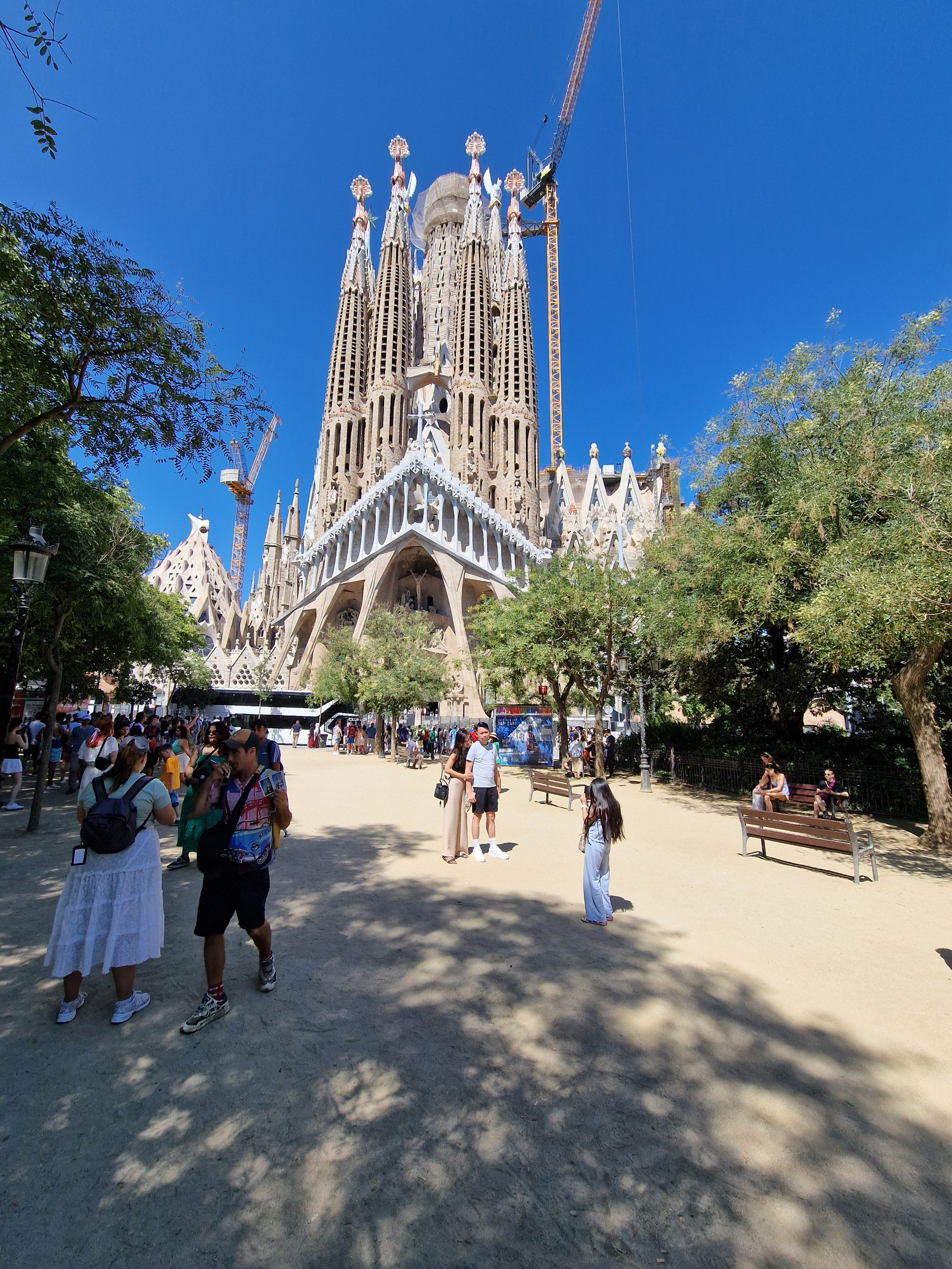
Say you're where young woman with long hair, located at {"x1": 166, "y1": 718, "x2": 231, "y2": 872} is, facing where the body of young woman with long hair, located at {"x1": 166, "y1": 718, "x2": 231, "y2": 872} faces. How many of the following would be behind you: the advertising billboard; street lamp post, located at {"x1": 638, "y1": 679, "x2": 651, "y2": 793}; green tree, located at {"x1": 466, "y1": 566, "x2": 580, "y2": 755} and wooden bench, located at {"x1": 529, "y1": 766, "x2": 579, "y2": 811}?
4

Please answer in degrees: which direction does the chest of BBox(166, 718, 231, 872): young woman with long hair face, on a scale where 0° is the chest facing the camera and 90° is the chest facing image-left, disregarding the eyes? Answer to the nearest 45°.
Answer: approximately 45°

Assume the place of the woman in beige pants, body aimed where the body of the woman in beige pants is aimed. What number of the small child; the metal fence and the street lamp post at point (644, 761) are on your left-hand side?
2

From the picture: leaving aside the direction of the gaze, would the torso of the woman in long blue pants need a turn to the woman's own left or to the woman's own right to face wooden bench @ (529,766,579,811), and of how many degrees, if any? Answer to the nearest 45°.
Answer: approximately 45° to the woman's own right

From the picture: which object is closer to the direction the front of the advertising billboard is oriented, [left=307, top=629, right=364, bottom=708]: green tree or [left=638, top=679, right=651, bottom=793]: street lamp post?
the street lamp post

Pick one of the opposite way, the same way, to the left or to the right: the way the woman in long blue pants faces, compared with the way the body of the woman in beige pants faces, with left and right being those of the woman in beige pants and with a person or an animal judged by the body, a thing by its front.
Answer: the opposite way

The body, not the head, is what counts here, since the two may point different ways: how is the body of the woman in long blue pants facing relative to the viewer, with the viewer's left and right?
facing away from the viewer and to the left of the viewer

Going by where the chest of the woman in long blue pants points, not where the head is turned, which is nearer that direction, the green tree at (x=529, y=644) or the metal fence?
the green tree

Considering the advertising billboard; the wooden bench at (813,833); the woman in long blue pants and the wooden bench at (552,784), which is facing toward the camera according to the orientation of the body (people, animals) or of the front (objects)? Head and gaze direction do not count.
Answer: the advertising billboard

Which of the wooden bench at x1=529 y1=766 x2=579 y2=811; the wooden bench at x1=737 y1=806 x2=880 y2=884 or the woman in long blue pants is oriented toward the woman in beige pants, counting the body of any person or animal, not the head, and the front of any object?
the woman in long blue pants

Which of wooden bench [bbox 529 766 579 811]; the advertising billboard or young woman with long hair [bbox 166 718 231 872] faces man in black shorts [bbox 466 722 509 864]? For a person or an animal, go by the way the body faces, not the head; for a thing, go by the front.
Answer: the advertising billboard

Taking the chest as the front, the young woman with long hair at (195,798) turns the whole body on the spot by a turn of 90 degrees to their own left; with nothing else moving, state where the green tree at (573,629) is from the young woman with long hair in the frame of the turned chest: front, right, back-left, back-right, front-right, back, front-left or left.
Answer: left
